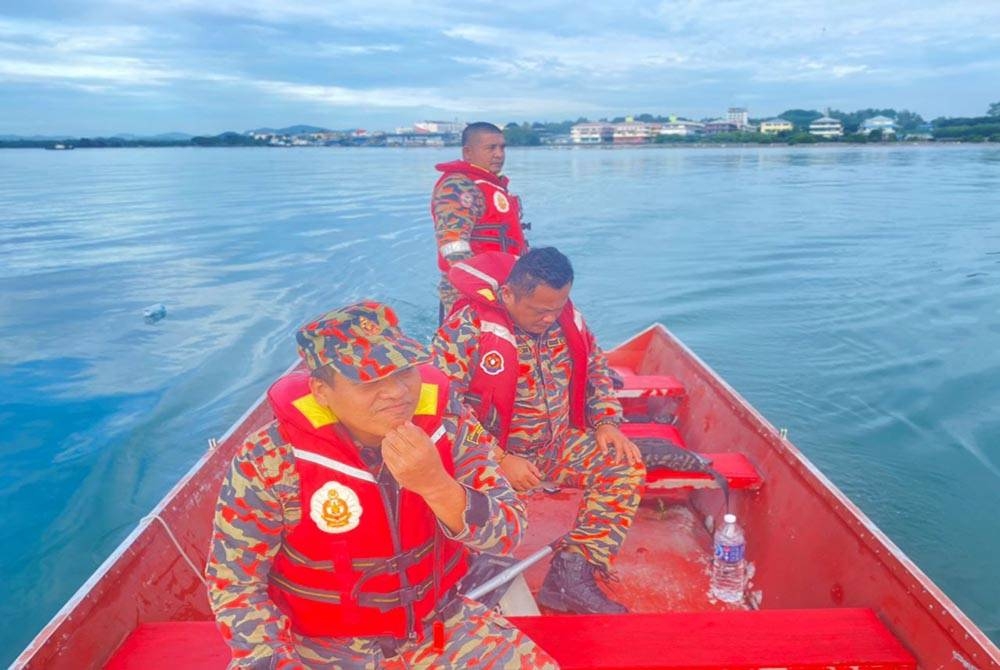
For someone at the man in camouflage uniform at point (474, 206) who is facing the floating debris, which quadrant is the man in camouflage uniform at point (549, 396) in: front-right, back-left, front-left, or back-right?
back-left

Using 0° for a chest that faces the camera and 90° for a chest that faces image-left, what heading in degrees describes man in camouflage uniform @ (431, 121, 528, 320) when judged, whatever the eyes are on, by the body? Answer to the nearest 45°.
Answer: approximately 315°

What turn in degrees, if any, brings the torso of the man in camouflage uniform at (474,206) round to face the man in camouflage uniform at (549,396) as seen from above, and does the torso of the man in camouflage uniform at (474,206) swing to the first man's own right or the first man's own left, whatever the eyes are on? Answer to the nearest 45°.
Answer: approximately 45° to the first man's own right

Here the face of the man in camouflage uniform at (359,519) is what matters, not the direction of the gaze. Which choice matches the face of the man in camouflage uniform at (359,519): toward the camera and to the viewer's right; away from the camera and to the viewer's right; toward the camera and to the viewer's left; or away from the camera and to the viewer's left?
toward the camera and to the viewer's right

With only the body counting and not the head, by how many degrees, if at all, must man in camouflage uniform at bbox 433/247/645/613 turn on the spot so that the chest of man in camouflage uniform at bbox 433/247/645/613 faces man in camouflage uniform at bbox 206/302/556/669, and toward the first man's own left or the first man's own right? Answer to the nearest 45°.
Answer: approximately 45° to the first man's own right

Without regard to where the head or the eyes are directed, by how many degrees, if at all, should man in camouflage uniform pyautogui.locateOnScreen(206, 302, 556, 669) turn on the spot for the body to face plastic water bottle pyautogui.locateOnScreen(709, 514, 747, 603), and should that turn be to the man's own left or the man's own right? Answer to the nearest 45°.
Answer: approximately 90° to the man's own left

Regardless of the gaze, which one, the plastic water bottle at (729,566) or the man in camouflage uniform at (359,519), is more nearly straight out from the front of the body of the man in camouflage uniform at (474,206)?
the plastic water bottle

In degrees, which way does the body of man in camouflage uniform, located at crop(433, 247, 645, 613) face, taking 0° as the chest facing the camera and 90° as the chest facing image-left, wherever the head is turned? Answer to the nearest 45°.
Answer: approximately 315°

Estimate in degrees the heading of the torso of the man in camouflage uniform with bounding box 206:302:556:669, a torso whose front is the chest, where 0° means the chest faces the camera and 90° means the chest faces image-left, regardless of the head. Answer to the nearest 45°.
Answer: approximately 315°
